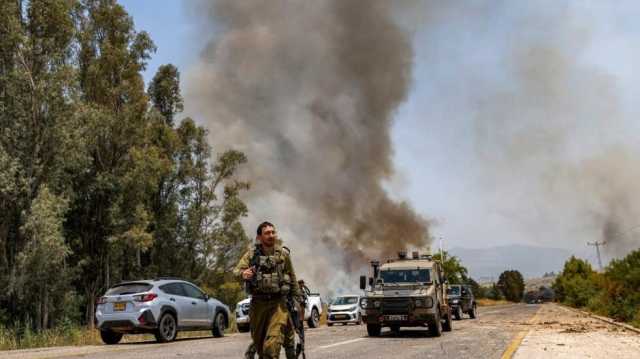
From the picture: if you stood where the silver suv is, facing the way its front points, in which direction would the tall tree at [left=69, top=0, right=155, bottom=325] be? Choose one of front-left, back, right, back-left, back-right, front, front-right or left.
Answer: front-left

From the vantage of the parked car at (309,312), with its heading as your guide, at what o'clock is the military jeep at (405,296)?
The military jeep is roughly at 10 o'clock from the parked car.

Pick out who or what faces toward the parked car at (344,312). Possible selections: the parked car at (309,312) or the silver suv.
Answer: the silver suv

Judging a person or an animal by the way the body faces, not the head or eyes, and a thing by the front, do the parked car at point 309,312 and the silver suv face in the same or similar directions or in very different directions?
very different directions

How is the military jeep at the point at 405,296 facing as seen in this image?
toward the camera

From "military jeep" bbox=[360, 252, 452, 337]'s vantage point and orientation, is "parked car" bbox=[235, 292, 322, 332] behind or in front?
behind

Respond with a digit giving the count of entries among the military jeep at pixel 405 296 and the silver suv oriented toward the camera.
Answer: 1

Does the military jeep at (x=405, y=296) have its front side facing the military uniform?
yes

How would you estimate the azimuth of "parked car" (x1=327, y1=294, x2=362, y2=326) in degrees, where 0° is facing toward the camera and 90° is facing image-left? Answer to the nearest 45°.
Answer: approximately 45°

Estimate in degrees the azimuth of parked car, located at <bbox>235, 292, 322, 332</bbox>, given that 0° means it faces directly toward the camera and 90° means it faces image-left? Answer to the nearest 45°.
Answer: approximately 45°

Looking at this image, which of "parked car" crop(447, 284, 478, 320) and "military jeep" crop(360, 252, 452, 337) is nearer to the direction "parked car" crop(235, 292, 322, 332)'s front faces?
the military jeep

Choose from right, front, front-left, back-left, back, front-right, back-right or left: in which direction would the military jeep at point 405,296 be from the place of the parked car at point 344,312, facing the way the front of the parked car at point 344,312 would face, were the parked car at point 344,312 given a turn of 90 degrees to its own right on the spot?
back-left

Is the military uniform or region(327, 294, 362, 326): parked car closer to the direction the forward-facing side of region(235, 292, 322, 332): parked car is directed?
the military uniform

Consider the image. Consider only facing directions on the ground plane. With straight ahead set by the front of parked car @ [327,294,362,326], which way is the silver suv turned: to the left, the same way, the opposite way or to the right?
the opposite way

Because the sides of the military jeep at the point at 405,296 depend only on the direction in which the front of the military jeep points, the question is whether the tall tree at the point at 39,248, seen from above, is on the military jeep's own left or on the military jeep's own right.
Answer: on the military jeep's own right

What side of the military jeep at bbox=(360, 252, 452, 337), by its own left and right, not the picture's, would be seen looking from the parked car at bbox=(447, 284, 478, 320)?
back
